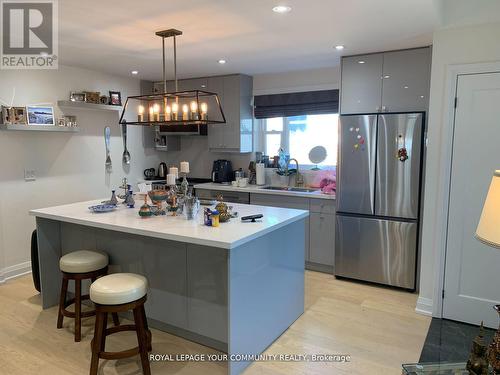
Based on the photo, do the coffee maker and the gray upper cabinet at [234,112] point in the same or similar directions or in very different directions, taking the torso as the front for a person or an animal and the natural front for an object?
same or similar directions

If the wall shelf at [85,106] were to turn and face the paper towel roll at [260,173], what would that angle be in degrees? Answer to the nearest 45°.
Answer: approximately 45° to its left

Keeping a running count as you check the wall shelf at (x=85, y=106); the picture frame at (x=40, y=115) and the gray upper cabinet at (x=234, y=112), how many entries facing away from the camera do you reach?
0

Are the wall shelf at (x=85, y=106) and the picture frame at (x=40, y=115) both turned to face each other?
no

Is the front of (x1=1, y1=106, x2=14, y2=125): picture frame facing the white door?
yes

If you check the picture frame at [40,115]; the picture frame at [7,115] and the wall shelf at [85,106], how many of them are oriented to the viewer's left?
0

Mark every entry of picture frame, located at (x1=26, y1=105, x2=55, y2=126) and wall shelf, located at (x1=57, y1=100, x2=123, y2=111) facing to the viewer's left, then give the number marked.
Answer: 0

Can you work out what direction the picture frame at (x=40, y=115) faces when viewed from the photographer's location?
facing the viewer and to the right of the viewer

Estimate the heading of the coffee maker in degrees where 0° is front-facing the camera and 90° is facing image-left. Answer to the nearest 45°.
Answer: approximately 45°

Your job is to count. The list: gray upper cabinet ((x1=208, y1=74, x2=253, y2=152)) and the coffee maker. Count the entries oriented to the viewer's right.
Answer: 0

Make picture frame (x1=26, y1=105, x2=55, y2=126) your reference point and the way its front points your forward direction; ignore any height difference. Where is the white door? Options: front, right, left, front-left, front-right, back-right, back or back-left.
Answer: front

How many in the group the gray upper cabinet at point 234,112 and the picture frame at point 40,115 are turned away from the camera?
0

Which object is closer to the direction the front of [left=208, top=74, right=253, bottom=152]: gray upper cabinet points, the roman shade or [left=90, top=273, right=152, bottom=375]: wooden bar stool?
the wooden bar stool

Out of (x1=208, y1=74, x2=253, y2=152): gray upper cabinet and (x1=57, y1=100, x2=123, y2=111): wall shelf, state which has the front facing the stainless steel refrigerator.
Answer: the wall shelf

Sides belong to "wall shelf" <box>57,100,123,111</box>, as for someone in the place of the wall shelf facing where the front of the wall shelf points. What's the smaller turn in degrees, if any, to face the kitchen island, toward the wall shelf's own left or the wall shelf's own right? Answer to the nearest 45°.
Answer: approximately 45° to the wall shelf's own right

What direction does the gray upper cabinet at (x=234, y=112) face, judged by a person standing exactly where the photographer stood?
facing the viewer and to the left of the viewer

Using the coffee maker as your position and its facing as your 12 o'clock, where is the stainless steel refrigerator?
The stainless steel refrigerator is roughly at 9 o'clock from the coffee maker.

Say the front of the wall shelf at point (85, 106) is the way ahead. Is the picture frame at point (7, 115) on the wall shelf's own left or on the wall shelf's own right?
on the wall shelf's own right

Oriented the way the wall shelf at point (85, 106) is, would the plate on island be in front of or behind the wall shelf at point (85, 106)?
in front

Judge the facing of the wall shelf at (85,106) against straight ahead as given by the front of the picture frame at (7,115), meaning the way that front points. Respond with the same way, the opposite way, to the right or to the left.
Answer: the same way
